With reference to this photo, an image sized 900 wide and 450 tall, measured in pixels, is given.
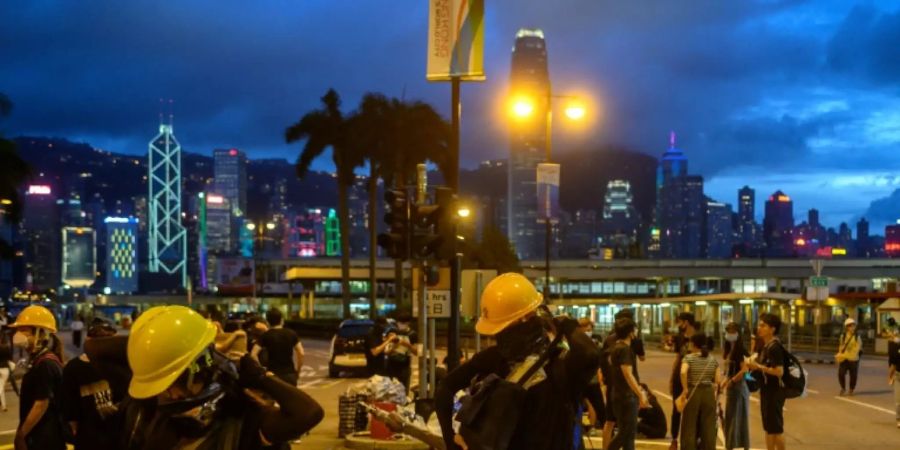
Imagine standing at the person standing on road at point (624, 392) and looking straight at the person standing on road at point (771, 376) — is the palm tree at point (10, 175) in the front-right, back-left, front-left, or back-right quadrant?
back-left

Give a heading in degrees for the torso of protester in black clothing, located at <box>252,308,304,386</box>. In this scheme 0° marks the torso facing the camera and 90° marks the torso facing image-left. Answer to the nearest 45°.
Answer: approximately 180°

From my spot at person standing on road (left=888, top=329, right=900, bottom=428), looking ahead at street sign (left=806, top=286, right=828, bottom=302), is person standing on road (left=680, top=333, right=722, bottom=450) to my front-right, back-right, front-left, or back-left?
back-left

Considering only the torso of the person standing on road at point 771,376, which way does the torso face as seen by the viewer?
to the viewer's left
